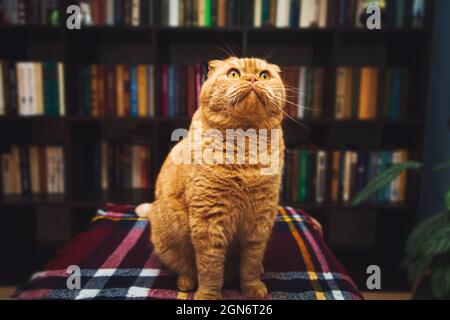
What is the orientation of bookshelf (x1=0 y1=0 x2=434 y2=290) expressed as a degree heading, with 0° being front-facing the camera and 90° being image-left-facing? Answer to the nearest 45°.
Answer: approximately 0°

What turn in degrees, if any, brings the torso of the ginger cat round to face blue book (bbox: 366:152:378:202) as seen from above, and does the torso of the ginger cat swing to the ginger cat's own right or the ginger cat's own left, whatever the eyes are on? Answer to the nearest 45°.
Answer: approximately 90° to the ginger cat's own left

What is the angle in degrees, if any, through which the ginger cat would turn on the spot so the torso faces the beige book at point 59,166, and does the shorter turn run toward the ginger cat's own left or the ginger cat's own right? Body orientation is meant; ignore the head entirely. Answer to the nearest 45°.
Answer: approximately 180°

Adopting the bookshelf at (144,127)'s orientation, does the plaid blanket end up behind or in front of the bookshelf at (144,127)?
in front

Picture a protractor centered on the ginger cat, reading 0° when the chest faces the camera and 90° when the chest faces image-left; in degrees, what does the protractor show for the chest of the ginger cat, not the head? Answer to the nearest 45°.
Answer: approximately 315°
